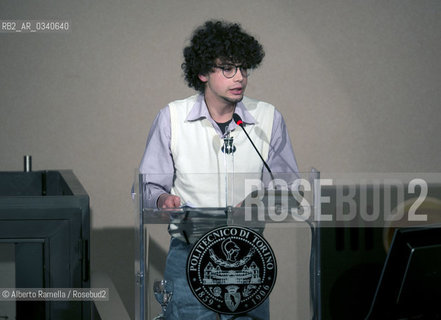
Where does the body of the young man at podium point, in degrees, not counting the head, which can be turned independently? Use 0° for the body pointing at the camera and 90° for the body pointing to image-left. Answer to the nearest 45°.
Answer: approximately 0°

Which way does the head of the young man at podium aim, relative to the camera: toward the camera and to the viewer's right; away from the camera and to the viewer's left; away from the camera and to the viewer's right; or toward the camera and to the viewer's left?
toward the camera and to the viewer's right
